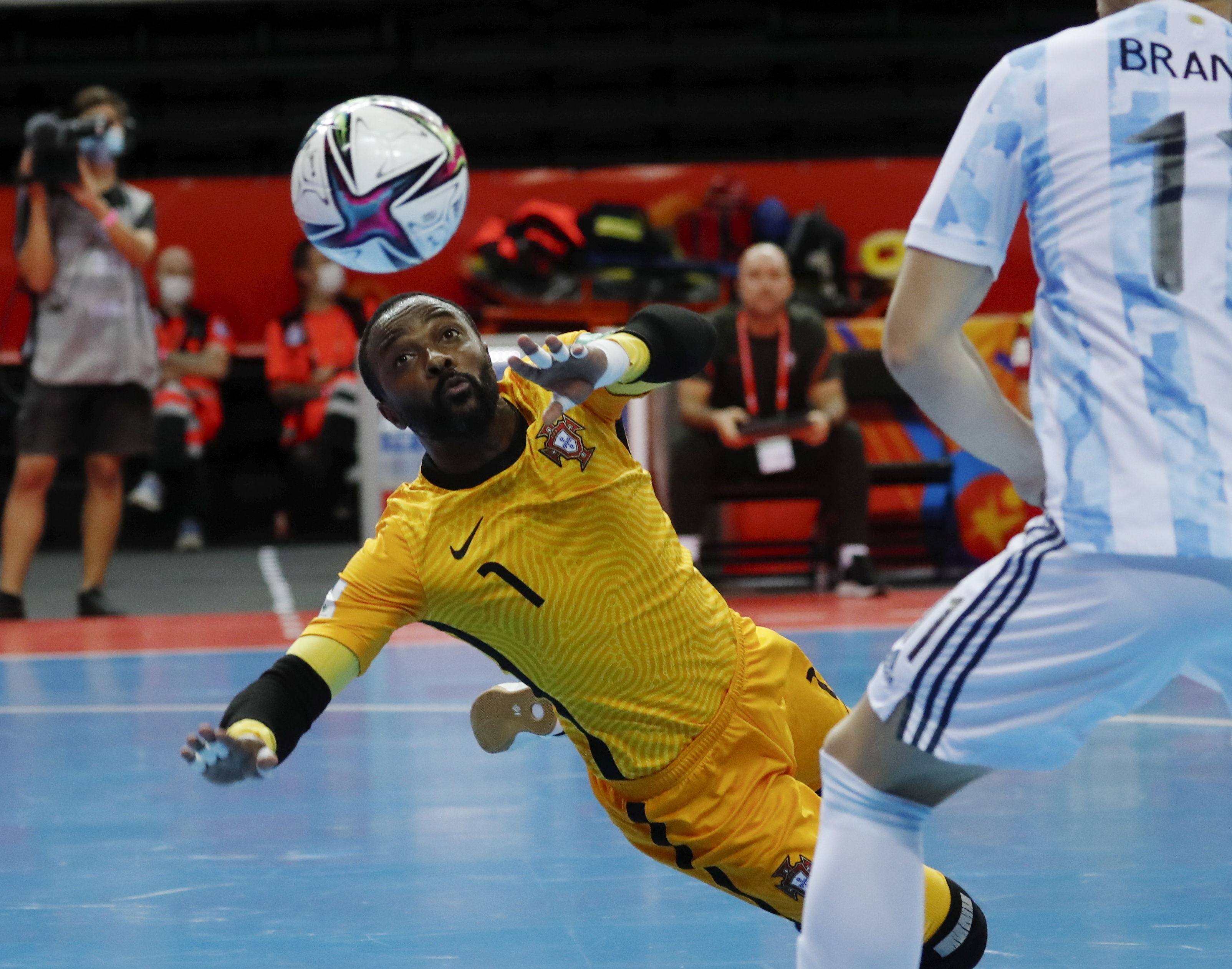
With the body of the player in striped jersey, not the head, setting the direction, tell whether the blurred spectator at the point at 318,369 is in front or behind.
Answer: in front

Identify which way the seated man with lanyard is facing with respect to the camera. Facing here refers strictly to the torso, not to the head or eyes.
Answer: toward the camera

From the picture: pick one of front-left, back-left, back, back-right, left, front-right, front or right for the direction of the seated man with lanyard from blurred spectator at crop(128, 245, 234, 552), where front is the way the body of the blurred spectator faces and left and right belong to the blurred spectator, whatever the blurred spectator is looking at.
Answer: front-left

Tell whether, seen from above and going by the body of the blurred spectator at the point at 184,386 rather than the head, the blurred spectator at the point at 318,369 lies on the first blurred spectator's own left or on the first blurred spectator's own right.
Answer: on the first blurred spectator's own left

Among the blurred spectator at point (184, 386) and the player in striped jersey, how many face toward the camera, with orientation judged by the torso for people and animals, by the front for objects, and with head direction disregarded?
1

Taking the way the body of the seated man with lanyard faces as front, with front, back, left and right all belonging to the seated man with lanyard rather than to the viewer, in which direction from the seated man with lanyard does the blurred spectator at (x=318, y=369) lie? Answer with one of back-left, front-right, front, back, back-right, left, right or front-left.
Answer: back-right

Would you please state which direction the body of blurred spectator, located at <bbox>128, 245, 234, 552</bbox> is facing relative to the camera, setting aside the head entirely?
toward the camera

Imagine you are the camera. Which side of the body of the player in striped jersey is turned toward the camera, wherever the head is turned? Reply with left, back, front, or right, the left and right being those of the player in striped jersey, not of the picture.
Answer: back

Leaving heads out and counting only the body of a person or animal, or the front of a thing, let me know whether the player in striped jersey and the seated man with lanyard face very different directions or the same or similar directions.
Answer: very different directions

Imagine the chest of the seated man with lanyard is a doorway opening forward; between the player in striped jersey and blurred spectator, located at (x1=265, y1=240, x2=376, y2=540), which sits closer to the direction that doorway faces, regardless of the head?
the player in striped jersey

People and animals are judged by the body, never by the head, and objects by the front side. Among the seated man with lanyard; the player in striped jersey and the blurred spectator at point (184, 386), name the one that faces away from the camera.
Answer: the player in striped jersey

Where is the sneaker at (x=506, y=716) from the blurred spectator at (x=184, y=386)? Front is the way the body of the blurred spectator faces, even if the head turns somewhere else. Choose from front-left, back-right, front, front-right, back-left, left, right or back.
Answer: front
